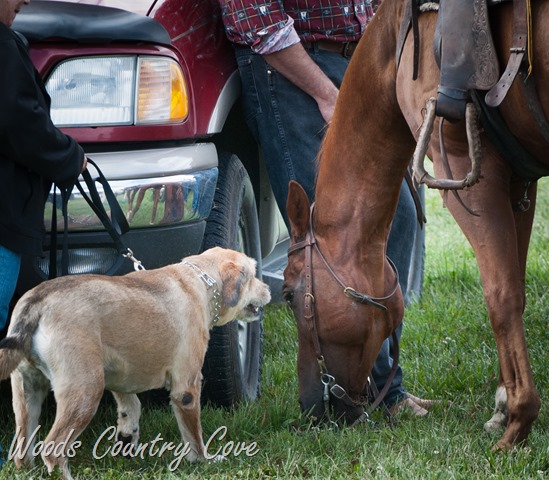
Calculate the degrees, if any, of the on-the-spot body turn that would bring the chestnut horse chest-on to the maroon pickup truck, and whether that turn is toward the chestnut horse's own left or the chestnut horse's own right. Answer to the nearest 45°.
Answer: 0° — it already faces it

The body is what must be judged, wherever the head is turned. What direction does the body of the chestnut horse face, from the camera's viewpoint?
to the viewer's left
